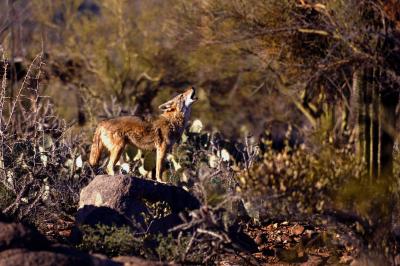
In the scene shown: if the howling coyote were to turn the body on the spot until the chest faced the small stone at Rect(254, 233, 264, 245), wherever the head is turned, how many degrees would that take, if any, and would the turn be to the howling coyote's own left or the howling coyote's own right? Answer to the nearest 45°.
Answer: approximately 45° to the howling coyote's own right

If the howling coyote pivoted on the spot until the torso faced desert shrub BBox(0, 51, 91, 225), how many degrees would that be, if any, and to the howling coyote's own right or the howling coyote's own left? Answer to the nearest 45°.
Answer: approximately 135° to the howling coyote's own right

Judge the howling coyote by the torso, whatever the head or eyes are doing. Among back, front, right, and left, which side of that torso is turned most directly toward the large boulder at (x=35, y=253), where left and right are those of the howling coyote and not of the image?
right

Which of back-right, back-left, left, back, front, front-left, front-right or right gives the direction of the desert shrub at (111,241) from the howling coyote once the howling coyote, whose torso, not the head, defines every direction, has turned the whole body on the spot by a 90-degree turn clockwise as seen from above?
front

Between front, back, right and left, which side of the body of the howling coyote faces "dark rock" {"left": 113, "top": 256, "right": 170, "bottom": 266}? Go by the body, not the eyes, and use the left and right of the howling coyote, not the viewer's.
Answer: right

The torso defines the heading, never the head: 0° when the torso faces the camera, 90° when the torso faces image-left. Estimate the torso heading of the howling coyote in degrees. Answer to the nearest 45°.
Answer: approximately 270°

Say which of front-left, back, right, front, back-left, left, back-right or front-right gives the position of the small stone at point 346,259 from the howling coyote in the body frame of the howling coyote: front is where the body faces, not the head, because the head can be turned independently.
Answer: front-right

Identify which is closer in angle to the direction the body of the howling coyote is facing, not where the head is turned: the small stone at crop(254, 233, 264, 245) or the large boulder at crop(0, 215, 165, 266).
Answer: the small stone

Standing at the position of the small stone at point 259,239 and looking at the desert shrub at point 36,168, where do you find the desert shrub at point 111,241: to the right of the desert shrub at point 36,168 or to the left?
left
